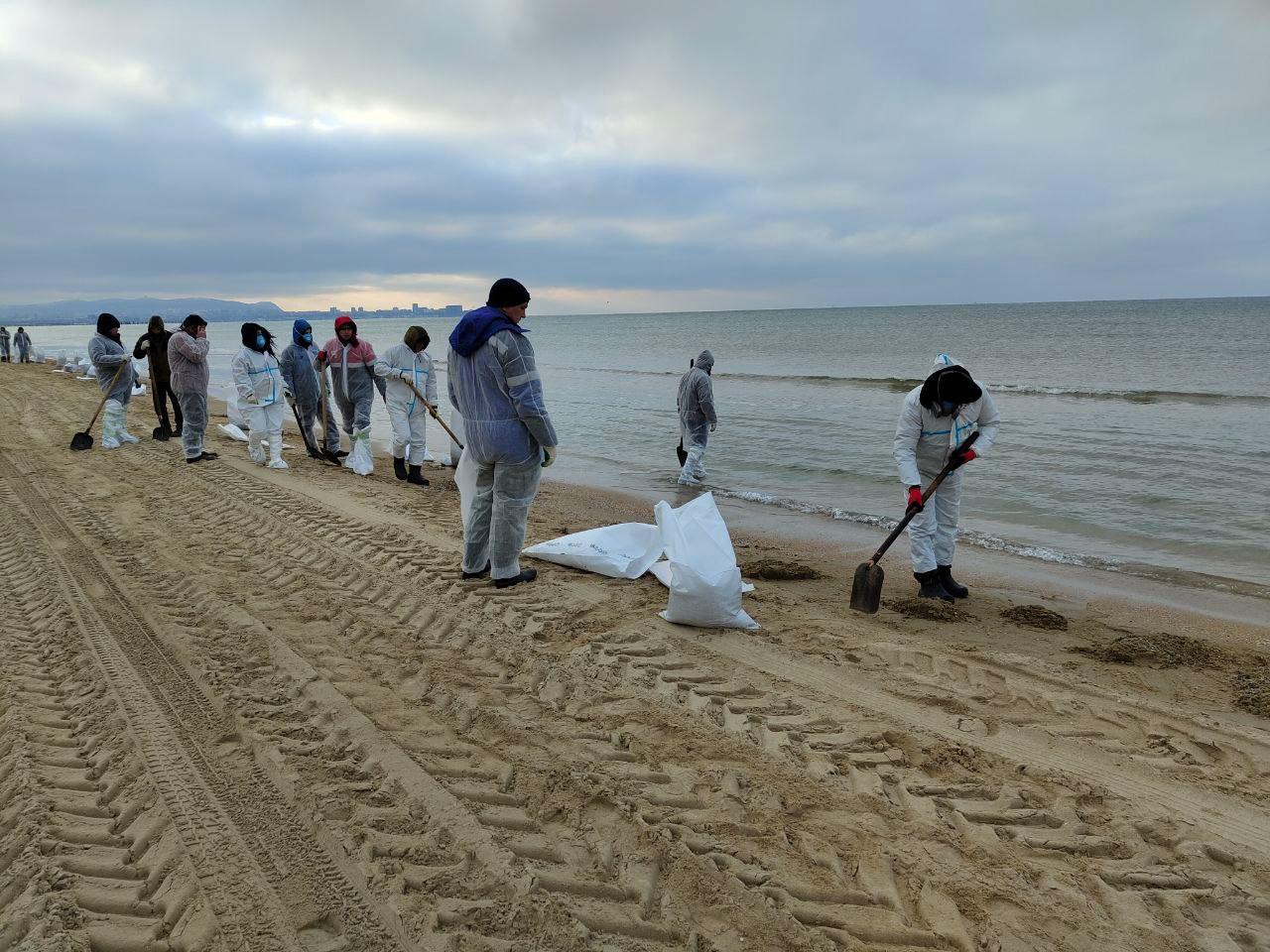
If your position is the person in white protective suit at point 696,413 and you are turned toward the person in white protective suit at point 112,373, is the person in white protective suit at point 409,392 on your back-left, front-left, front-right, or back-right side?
front-left

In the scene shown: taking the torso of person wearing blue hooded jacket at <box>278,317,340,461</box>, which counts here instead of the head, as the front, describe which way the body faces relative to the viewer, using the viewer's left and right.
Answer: facing the viewer and to the right of the viewer

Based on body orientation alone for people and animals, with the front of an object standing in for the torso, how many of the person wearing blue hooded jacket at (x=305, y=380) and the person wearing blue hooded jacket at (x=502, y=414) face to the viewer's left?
0

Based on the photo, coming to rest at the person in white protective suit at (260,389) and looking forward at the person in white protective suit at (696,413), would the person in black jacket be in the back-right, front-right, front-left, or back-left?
back-left

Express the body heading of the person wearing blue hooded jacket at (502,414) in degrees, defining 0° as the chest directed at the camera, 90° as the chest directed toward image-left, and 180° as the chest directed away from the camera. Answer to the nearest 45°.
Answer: approximately 225°

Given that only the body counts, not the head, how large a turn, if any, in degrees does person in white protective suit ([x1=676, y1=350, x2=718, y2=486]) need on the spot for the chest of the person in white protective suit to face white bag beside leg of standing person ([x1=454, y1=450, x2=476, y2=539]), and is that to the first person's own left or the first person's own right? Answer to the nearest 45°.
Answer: approximately 135° to the first person's own right
